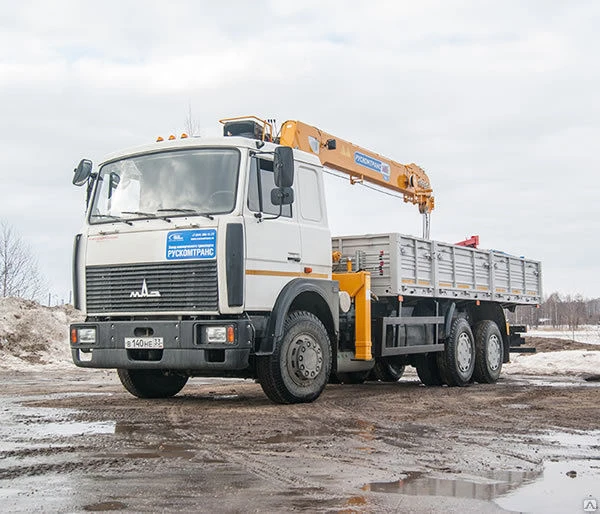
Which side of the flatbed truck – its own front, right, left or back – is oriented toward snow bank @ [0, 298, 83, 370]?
right

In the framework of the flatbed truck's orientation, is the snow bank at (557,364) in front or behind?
behind

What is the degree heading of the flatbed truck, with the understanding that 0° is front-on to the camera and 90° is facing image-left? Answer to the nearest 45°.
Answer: approximately 45°
